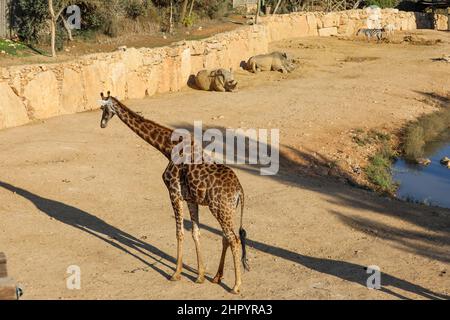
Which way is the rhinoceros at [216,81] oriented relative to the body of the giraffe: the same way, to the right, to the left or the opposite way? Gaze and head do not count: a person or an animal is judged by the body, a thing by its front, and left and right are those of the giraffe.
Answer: the opposite way

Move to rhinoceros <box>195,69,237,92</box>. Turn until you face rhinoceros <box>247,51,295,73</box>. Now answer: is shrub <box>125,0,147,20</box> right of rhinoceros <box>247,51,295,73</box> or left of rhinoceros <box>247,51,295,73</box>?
left

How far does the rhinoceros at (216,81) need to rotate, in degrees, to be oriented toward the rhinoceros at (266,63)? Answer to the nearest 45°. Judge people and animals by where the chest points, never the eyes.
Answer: approximately 90° to its left

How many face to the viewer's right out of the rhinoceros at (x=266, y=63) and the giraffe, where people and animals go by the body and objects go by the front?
1

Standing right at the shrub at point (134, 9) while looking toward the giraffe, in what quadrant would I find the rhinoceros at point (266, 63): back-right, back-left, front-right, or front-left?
front-left

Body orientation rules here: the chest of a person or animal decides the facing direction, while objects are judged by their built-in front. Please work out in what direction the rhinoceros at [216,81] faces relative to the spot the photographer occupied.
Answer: facing the viewer and to the right of the viewer

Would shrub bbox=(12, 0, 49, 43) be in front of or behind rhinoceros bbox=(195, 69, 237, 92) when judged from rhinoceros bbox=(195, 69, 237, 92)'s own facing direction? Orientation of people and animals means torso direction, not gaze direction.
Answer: behind

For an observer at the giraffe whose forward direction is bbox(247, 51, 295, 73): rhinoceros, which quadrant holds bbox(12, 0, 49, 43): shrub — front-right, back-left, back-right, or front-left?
front-left

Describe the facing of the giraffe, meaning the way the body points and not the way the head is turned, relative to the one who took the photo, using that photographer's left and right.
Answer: facing away from the viewer and to the left of the viewer

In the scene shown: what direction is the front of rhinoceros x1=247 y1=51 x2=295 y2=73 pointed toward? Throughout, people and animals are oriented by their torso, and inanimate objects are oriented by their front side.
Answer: to the viewer's right
